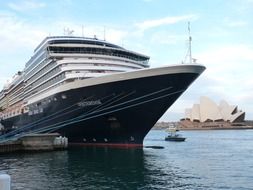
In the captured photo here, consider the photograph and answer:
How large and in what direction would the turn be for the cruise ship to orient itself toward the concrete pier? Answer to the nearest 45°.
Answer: approximately 180°

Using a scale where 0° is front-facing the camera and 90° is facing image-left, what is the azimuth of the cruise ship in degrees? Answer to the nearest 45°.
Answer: approximately 315°
